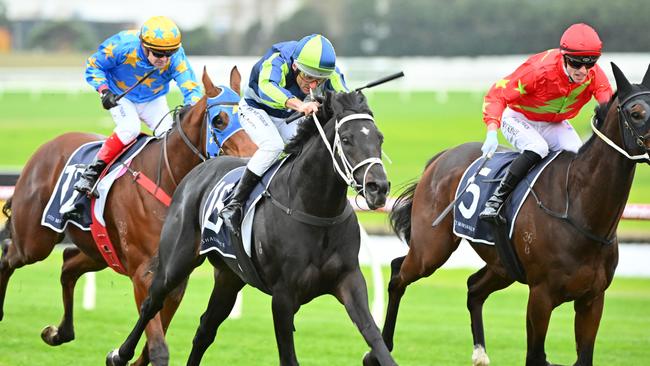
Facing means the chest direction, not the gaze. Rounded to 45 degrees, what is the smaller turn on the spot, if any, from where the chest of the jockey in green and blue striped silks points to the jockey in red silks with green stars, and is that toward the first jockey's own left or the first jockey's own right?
approximately 45° to the first jockey's own left

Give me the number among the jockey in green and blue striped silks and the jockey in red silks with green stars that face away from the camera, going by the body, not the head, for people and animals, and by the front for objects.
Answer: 0

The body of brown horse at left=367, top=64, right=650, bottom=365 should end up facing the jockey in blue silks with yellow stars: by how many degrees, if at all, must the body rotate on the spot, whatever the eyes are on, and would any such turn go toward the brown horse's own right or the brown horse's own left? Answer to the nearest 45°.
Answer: approximately 135° to the brown horse's own right

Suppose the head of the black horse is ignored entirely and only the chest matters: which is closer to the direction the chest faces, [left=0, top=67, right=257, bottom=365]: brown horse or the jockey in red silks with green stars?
the jockey in red silks with green stars

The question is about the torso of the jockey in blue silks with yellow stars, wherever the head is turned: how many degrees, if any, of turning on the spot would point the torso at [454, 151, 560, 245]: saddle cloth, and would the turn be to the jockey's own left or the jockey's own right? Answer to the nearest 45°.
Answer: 0° — they already face it

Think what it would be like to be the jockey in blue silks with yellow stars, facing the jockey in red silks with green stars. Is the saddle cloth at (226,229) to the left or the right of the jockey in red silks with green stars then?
right

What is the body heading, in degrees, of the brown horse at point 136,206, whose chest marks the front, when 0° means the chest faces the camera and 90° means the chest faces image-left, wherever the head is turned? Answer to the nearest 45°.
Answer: approximately 315°

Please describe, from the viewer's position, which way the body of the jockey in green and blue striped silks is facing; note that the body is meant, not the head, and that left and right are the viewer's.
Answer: facing the viewer and to the right of the viewer
